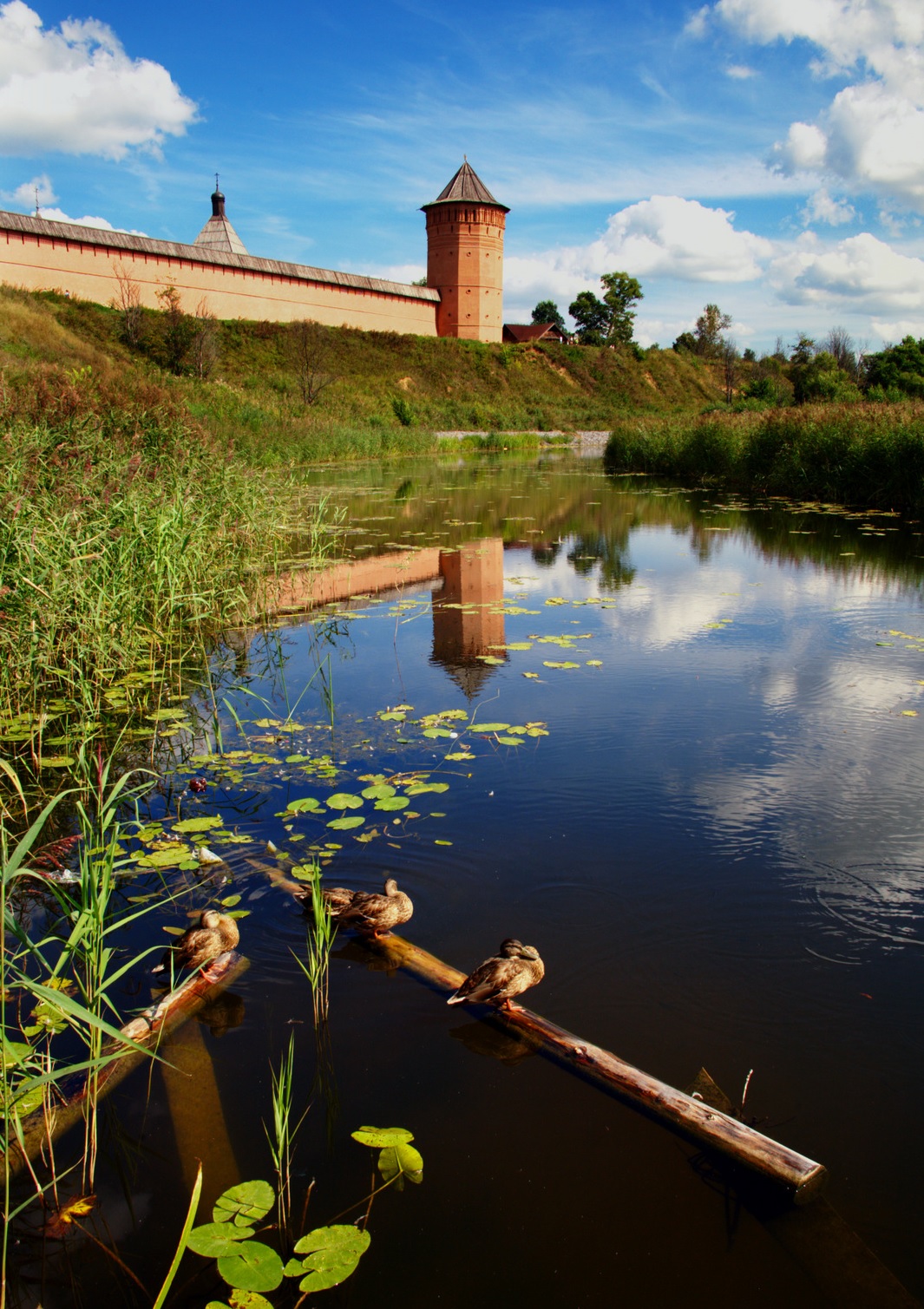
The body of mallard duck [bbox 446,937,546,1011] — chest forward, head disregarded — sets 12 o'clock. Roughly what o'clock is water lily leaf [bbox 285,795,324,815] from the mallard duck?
The water lily leaf is roughly at 8 o'clock from the mallard duck.

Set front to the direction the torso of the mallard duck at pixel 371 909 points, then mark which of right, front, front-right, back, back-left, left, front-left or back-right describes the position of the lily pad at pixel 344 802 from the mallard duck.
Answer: left

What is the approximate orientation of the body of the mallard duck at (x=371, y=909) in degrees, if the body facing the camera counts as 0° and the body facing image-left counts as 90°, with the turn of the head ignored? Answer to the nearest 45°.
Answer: approximately 270°

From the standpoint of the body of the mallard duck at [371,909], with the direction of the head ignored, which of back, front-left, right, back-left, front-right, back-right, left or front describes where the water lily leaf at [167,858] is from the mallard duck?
back-left

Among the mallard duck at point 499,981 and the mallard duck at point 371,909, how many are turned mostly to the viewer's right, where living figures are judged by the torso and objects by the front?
2

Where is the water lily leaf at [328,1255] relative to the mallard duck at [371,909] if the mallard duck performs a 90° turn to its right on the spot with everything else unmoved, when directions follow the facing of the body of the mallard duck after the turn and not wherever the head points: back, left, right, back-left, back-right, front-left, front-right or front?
front

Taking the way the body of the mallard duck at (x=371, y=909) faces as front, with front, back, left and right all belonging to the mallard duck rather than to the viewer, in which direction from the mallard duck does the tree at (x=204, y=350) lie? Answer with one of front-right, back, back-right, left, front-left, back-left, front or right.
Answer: left

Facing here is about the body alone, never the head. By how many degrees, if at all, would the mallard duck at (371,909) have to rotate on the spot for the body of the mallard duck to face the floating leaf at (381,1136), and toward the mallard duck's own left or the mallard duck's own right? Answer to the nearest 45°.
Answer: approximately 90° to the mallard duck's own right

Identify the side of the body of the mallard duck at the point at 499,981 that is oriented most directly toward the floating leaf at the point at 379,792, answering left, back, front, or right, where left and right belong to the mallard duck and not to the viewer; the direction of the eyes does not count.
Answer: left

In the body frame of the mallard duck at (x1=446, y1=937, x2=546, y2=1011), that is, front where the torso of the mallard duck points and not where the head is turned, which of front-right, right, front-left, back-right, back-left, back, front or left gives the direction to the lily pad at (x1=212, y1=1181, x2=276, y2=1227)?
back-right

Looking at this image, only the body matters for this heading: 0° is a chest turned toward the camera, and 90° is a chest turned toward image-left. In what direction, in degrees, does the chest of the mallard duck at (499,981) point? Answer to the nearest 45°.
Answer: approximately 270°
